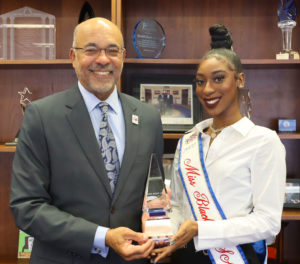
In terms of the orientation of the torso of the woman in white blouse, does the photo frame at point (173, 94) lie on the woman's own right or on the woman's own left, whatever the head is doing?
on the woman's own right

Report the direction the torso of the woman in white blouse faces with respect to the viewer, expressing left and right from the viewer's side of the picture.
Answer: facing the viewer and to the left of the viewer

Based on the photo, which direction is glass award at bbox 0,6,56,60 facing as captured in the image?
toward the camera

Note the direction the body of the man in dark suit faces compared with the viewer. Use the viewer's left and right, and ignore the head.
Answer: facing the viewer and to the right of the viewer

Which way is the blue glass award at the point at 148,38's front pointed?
toward the camera

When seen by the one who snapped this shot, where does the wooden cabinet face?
facing the viewer

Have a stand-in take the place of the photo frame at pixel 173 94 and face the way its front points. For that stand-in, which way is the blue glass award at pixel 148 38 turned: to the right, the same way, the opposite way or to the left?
the same way

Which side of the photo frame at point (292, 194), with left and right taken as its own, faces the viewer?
front

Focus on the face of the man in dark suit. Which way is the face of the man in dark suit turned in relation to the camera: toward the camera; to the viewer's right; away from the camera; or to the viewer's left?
toward the camera

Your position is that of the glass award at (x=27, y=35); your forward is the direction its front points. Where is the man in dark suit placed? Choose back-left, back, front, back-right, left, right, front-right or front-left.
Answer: front
